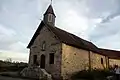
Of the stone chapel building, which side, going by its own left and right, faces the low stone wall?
front

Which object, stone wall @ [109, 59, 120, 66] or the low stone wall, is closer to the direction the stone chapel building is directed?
the low stone wall

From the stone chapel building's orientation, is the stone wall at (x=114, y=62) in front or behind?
behind

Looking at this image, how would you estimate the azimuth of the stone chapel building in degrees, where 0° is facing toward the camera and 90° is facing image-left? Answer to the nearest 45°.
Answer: approximately 45°

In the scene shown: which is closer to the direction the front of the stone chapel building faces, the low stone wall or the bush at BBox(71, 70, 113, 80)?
the low stone wall

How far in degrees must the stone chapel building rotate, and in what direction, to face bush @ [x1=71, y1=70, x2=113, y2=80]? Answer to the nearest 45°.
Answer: approximately 135° to its left
